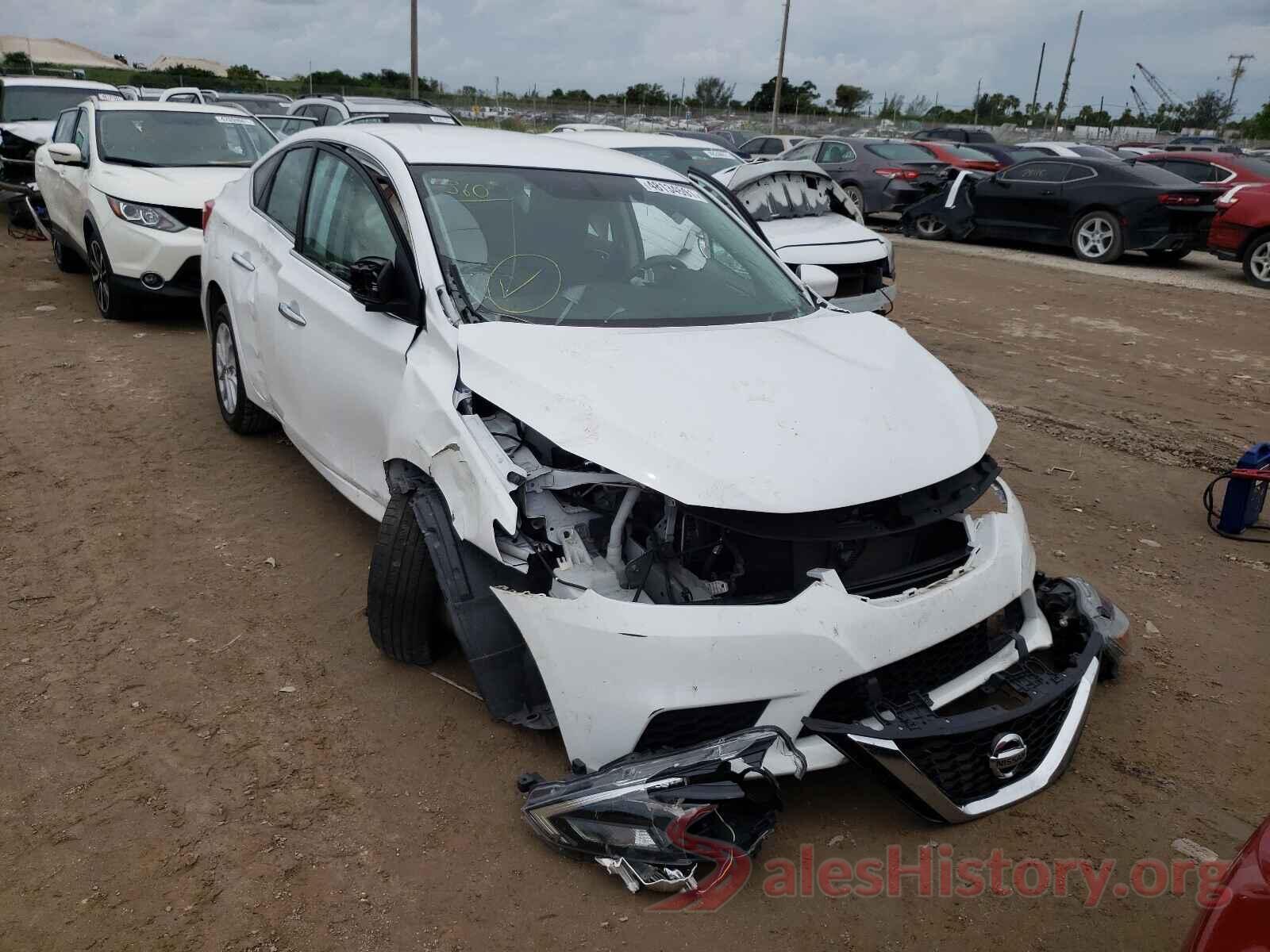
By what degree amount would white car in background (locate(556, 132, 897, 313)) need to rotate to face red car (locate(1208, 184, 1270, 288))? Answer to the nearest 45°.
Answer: approximately 90° to its left

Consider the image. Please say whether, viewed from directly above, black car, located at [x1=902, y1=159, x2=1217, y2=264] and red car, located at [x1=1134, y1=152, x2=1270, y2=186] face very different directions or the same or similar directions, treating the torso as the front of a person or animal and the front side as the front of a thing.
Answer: same or similar directions

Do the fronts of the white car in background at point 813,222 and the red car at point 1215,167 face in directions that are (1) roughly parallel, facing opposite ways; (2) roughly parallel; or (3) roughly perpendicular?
roughly parallel, facing opposite ways

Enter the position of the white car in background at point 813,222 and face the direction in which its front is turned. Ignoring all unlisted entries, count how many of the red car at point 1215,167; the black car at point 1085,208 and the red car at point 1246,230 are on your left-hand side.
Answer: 3

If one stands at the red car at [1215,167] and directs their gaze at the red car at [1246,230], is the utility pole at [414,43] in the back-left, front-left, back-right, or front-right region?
back-right

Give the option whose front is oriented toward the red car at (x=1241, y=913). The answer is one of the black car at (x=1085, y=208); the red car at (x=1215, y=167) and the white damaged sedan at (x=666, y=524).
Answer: the white damaged sedan

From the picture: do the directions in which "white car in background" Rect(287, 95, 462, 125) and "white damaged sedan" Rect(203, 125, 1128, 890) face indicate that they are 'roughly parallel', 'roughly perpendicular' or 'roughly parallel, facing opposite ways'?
roughly parallel

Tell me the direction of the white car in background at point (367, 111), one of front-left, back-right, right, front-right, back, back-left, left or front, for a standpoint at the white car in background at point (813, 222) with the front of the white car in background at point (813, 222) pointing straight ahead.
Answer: back

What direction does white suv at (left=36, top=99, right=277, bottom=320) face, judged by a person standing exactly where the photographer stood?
facing the viewer and to the right of the viewer

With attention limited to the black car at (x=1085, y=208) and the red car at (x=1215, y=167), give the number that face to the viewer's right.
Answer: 0

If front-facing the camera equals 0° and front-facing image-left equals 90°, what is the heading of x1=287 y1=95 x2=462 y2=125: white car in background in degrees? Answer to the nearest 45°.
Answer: approximately 315°

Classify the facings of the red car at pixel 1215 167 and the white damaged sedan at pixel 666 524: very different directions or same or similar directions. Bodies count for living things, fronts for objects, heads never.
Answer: very different directions

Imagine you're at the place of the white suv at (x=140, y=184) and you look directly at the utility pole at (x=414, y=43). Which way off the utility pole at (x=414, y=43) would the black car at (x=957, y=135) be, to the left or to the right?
right

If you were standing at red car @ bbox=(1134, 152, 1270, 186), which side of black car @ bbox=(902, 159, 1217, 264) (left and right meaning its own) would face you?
right

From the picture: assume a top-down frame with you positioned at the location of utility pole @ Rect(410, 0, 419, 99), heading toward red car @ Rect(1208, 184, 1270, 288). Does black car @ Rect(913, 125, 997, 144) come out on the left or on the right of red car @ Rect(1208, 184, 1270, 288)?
left

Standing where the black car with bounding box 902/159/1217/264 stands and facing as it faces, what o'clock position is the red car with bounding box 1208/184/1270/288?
The red car is roughly at 6 o'clock from the black car.

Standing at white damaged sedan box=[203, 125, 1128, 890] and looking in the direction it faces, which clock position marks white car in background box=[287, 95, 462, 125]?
The white car in background is roughly at 7 o'clock from the white damaged sedan.
